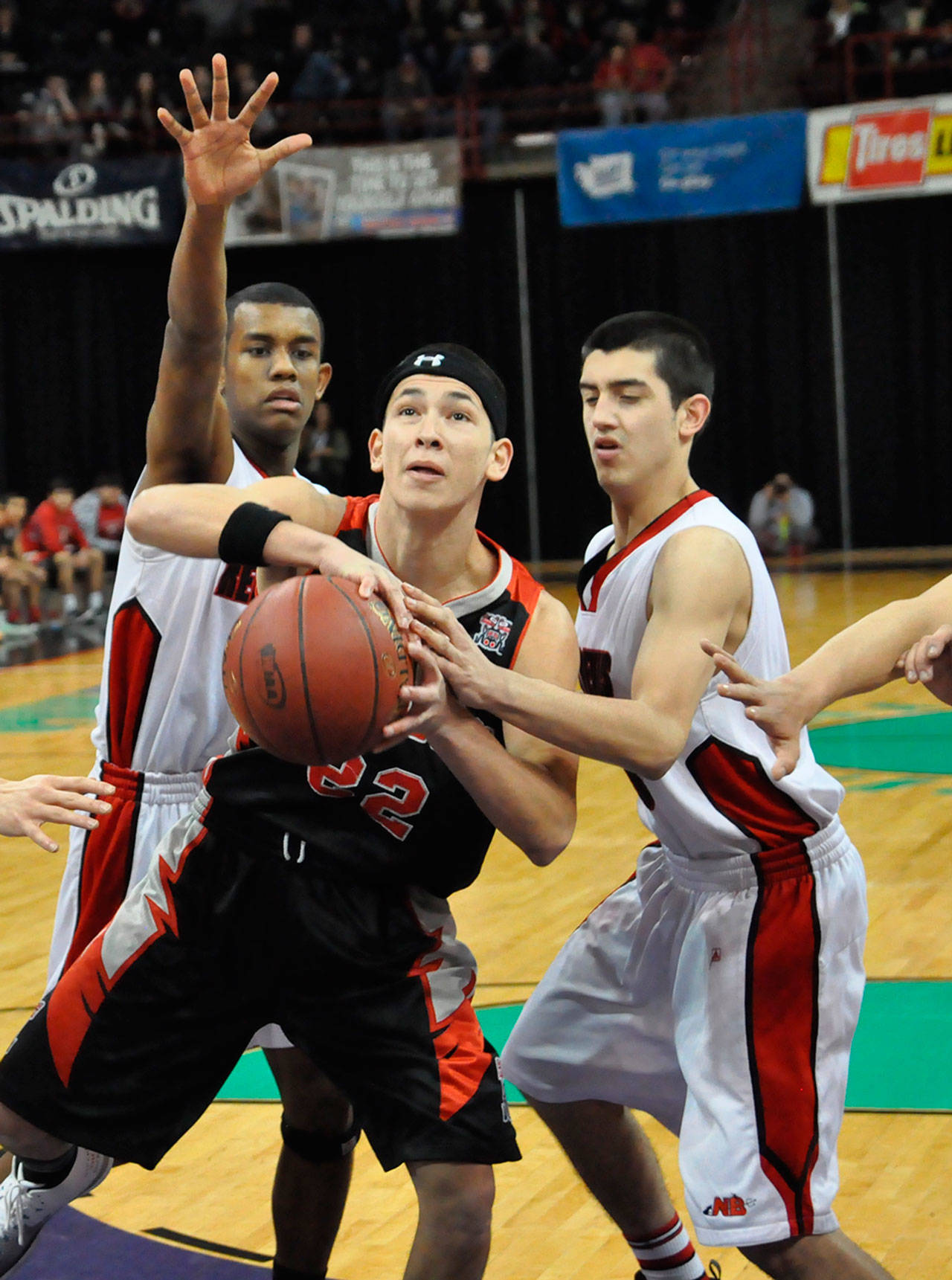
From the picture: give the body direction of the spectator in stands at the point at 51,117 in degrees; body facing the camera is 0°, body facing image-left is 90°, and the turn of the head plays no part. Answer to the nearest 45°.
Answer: approximately 0°

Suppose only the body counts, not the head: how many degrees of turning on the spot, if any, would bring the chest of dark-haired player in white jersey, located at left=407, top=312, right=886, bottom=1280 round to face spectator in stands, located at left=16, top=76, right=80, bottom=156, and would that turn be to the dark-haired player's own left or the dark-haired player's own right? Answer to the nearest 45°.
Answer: approximately 135° to the dark-haired player's own right

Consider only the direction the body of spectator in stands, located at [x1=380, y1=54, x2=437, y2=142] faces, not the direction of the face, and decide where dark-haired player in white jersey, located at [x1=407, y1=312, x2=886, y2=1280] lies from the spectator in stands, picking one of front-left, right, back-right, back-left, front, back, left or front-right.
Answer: front

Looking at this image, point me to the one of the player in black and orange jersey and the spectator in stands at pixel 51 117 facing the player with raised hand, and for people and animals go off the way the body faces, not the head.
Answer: the spectator in stands

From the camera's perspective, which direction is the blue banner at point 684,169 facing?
toward the camera

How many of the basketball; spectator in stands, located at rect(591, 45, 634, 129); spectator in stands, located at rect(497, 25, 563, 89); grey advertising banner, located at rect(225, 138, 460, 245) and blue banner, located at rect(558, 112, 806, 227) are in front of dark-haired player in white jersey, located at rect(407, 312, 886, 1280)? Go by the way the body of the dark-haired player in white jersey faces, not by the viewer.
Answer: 1

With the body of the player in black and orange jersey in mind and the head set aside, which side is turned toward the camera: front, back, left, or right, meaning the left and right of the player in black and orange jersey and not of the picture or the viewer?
front

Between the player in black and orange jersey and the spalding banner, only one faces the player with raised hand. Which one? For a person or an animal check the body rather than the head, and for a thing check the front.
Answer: the spalding banner

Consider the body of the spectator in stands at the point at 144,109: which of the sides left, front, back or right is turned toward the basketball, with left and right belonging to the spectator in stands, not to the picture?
front

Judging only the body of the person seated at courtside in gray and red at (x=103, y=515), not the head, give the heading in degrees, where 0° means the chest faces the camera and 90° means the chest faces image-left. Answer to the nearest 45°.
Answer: approximately 315°

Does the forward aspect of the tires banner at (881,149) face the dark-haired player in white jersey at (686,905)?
yes

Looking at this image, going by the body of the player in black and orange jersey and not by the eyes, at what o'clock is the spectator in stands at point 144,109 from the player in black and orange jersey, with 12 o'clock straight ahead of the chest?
The spectator in stands is roughly at 6 o'clock from the player in black and orange jersey.
